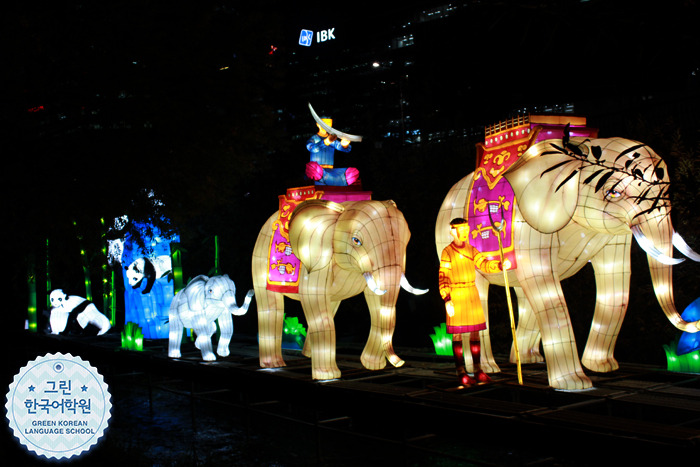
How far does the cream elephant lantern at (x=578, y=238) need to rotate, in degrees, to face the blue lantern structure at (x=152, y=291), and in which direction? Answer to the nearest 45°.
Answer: approximately 180°

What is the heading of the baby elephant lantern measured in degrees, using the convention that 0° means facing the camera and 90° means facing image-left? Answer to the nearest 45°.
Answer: approximately 315°

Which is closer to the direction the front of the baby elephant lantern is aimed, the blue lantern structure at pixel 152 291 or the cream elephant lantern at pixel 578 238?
the cream elephant lantern
